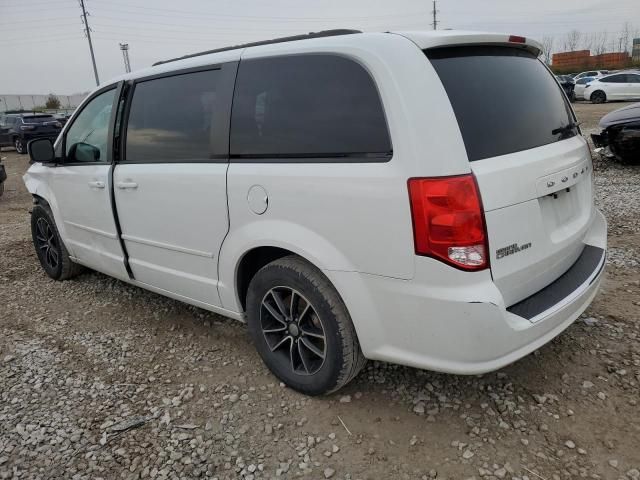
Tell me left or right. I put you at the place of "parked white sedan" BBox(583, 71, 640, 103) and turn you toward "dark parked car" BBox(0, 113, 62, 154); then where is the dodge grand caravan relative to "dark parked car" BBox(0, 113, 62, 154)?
left

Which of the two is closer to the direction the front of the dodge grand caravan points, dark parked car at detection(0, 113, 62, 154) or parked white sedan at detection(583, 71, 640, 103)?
the dark parked car

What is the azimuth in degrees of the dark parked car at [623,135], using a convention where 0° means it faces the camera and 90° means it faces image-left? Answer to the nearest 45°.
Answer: approximately 45°

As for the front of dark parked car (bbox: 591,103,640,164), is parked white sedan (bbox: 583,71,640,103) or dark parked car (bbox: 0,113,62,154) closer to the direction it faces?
the dark parked car

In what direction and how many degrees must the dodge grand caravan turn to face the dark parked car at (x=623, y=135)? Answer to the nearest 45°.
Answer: approximately 90° to its right

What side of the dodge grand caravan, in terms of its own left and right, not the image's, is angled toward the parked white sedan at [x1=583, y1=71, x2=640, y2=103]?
right

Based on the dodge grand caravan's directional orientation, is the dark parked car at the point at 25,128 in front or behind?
in front

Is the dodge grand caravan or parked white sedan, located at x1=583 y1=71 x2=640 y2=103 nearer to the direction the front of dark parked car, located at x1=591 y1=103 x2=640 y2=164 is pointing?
the dodge grand caravan

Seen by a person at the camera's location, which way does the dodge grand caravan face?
facing away from the viewer and to the left of the viewer

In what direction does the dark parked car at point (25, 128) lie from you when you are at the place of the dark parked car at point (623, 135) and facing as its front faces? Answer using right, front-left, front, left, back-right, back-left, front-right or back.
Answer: front-right

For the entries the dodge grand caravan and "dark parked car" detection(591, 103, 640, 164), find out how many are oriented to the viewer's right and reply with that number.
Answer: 0

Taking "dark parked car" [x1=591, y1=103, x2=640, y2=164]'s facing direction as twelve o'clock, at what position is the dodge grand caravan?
The dodge grand caravan is roughly at 11 o'clock from the dark parked car.
